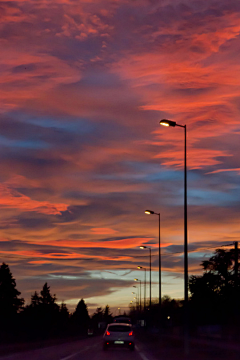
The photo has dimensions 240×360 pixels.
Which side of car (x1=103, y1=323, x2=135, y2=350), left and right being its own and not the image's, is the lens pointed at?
back
